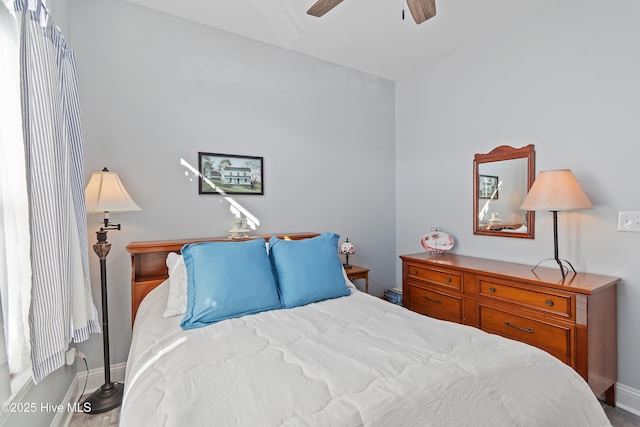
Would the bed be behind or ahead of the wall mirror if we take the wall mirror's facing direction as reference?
ahead

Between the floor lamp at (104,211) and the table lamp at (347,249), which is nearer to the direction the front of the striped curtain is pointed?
the table lamp

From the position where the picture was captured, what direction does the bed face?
facing the viewer and to the right of the viewer

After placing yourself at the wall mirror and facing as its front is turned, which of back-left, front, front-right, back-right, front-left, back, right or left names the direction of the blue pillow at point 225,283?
front

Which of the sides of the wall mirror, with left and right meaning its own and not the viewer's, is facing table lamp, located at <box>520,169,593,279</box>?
left

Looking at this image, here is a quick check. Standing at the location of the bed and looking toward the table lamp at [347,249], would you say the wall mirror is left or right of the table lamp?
right

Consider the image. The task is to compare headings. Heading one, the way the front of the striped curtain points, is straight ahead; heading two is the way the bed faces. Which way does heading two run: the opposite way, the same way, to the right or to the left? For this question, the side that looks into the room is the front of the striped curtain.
to the right

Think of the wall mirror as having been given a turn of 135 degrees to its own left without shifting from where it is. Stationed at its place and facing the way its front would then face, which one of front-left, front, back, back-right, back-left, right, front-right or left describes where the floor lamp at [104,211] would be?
back-right

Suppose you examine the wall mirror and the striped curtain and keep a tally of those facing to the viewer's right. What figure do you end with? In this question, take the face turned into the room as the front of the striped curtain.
1

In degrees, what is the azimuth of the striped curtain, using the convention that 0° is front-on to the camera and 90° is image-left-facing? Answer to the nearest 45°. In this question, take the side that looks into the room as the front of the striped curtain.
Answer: approximately 270°

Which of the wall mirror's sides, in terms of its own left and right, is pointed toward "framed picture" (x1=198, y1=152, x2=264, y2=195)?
front

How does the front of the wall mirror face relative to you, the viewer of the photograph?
facing the viewer and to the left of the viewer

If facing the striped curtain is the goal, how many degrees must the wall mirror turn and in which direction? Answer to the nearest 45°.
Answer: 0° — it already faces it

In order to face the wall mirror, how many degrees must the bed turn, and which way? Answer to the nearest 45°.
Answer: approximately 90° to its left

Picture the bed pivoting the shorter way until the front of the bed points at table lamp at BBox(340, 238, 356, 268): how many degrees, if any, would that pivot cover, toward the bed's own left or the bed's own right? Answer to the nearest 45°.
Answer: approximately 135° to the bed's own left
